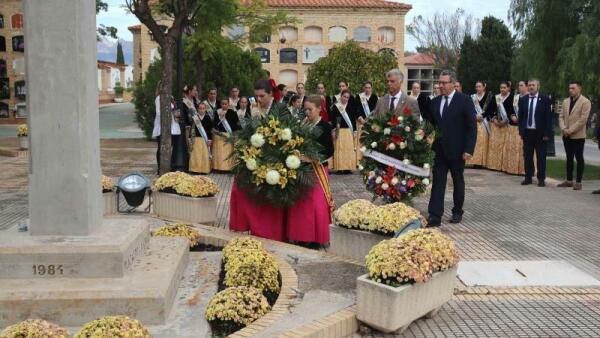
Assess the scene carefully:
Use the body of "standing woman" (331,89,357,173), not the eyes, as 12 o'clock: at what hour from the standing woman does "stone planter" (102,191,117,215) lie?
The stone planter is roughly at 1 o'clock from the standing woman.

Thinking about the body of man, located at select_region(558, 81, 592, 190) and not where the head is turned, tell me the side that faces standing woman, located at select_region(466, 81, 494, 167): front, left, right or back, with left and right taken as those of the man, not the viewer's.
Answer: right

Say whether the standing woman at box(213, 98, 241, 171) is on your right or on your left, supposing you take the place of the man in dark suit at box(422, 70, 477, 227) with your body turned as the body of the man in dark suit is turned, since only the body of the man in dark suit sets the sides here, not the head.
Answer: on your right

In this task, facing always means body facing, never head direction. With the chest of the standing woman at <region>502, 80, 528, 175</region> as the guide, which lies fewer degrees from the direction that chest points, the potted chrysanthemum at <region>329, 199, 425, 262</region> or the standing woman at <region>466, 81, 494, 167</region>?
the potted chrysanthemum

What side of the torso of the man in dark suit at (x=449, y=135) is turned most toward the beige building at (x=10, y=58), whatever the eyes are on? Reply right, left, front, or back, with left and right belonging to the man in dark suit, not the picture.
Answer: right

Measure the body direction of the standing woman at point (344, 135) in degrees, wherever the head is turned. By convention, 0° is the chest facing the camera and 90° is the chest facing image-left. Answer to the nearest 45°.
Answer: approximately 0°

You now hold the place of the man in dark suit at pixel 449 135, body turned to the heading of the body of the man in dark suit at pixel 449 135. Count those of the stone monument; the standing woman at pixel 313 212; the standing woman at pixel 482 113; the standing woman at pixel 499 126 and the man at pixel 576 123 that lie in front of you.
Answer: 2

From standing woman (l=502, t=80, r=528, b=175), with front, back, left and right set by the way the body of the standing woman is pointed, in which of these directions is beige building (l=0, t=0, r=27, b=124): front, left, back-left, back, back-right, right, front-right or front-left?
right

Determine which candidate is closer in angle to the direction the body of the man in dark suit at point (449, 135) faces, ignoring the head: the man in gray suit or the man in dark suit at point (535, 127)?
the man in gray suit

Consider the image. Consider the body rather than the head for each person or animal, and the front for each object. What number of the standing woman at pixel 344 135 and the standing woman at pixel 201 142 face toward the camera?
2

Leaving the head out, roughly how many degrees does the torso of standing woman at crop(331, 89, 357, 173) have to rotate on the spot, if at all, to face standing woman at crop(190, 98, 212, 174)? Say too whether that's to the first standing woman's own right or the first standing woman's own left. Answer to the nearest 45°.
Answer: approximately 90° to the first standing woman's own right
